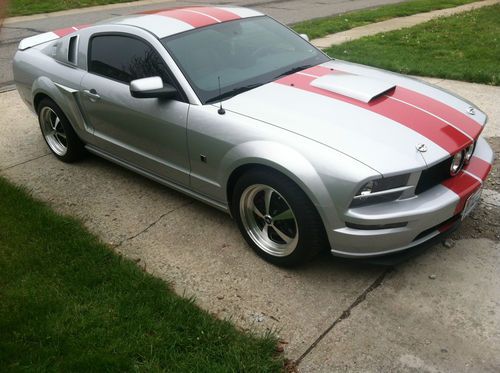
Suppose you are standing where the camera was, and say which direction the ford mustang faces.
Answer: facing the viewer and to the right of the viewer
